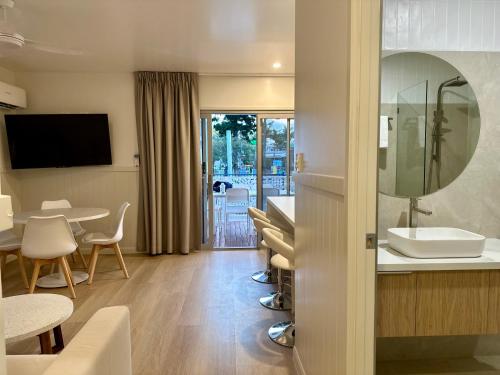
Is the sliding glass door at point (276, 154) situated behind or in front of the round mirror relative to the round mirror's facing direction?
behind

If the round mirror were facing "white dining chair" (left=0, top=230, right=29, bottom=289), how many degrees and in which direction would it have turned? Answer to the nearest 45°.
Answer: approximately 90° to its right

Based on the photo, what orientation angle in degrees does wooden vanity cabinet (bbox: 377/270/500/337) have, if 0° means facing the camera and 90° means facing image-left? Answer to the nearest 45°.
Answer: approximately 0°

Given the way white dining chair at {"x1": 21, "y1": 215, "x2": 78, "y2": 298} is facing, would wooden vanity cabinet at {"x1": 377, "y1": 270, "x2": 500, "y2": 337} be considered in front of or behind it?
behind

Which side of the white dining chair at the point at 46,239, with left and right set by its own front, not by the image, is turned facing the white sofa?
back

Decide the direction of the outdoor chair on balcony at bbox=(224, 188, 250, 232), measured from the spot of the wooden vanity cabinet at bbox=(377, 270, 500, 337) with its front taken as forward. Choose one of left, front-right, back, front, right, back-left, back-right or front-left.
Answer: back-right

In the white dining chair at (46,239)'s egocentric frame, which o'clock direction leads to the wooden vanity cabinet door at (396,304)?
The wooden vanity cabinet door is roughly at 5 o'clock from the white dining chair.

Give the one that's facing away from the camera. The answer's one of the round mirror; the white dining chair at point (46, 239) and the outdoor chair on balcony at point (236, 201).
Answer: the white dining chair

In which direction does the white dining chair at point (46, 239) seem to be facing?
away from the camera
